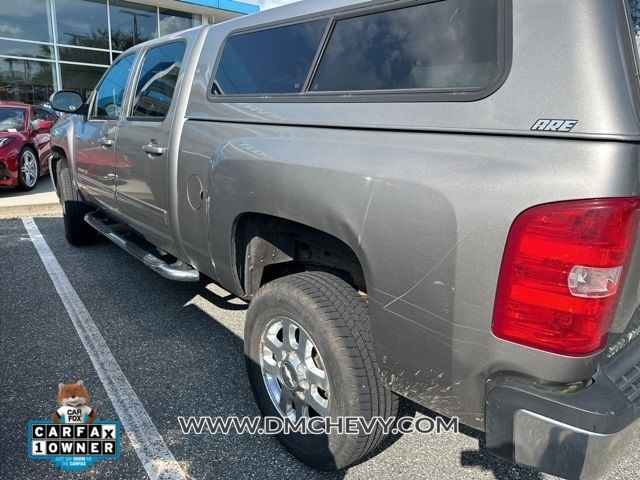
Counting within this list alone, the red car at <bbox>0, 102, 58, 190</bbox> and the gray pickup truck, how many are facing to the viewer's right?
0

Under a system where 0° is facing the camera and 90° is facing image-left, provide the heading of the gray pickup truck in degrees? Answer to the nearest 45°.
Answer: approximately 135°

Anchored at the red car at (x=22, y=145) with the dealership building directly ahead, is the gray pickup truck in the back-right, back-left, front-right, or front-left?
back-right

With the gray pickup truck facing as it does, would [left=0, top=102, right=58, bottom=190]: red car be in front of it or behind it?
in front

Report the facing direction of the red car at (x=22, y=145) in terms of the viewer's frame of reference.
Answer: facing the viewer and to the left of the viewer

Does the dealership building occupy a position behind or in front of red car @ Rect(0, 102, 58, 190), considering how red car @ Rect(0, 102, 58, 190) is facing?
behind

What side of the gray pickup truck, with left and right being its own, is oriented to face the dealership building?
front

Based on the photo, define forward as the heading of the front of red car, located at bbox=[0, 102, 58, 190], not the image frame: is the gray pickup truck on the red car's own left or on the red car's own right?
on the red car's own left
